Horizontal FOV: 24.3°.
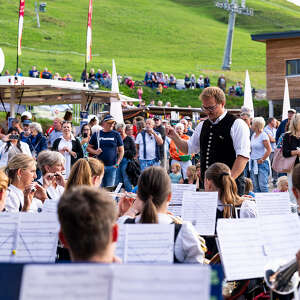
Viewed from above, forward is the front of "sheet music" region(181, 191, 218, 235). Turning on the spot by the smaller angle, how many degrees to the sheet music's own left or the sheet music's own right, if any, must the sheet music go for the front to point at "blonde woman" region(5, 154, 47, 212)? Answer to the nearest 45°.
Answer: approximately 90° to the sheet music's own right

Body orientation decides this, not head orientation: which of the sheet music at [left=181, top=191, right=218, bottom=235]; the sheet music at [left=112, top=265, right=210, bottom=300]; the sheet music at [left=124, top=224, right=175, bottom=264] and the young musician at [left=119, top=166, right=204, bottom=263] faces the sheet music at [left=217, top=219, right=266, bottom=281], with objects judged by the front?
the sheet music at [left=181, top=191, right=218, bottom=235]

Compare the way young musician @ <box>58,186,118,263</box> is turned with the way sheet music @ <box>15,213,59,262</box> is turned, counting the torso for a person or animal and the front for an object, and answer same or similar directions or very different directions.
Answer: very different directions

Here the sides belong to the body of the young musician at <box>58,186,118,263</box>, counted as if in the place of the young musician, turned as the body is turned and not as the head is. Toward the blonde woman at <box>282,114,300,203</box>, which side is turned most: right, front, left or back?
front

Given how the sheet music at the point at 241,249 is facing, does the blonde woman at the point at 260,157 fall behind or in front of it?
behind

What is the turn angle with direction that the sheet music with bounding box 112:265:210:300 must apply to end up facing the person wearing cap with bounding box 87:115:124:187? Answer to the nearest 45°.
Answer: approximately 180°

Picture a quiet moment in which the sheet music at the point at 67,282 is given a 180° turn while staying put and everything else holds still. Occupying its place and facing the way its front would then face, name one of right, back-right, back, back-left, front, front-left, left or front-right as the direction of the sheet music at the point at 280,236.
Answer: front-right

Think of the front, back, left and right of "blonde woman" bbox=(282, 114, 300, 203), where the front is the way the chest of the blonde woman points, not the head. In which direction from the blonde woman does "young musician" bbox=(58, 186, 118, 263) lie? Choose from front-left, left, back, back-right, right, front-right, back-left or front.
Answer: front-right

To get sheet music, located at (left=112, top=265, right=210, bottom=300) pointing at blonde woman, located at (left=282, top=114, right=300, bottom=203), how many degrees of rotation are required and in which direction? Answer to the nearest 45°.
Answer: approximately 180°

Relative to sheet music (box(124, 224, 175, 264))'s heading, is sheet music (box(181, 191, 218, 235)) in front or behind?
behind

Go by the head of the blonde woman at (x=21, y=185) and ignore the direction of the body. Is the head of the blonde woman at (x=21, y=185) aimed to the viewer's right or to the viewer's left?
to the viewer's right

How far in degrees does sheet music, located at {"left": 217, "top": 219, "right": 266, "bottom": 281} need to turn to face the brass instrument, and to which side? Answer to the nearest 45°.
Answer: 0° — it already faces it

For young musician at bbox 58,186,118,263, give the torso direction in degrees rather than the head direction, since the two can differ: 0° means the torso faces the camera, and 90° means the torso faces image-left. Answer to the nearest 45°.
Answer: approximately 180°
